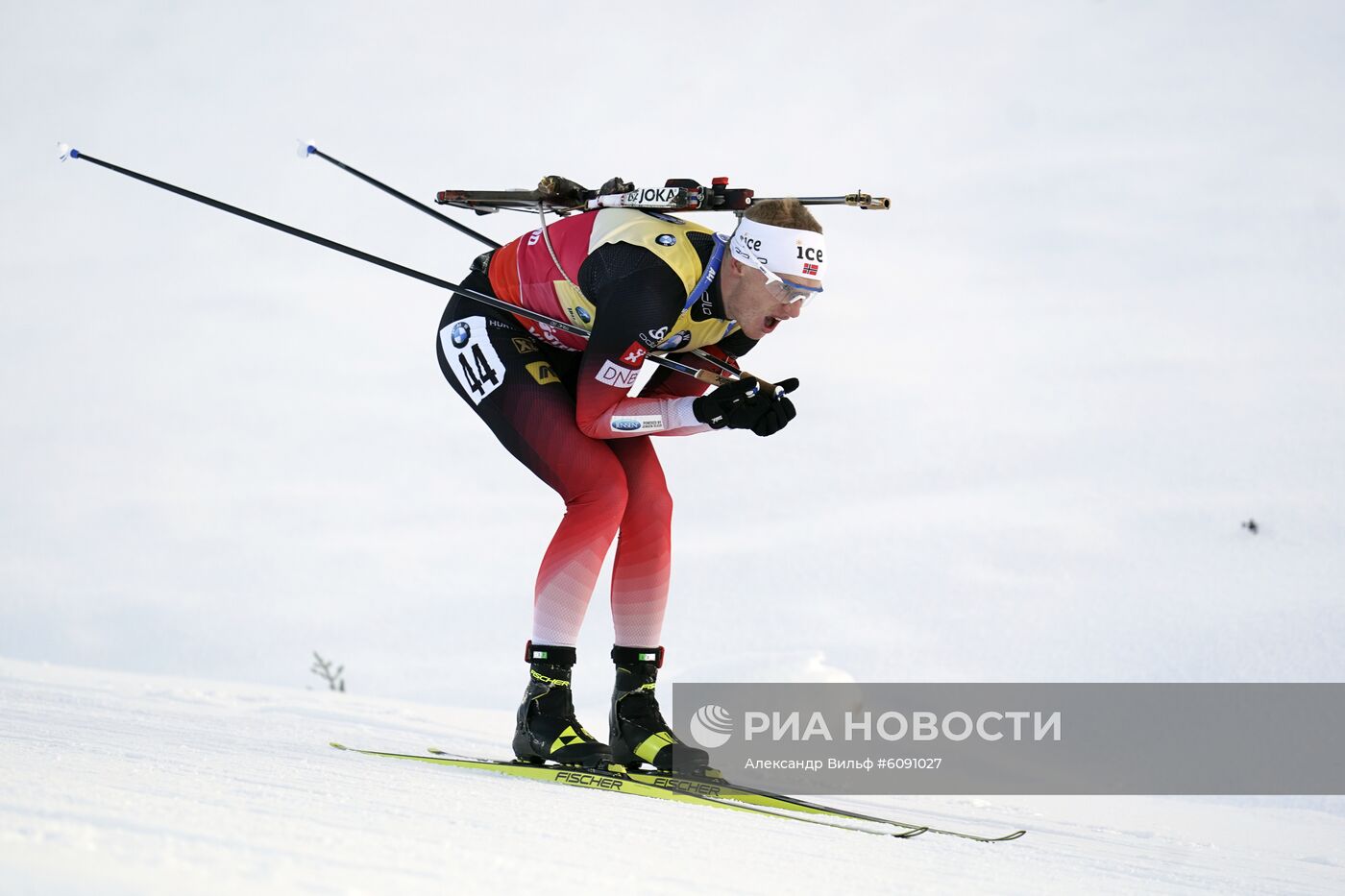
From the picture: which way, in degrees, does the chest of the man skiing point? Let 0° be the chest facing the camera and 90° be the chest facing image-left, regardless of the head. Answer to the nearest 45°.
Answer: approximately 270°
